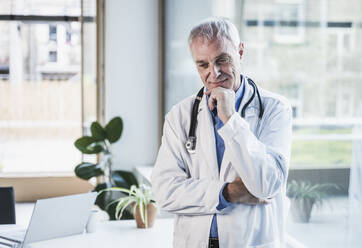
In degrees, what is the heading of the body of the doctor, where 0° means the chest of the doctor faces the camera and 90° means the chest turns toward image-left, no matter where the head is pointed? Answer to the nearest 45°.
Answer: approximately 0°

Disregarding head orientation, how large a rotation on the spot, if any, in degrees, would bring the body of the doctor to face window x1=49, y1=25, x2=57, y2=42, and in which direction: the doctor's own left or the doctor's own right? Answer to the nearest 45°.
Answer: approximately 135° to the doctor's own right

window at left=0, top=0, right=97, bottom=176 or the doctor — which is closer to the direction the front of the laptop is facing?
the window

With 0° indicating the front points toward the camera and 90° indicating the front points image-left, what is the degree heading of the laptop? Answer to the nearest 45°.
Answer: approximately 135°

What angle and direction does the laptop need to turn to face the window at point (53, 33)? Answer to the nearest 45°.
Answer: approximately 45° to its right

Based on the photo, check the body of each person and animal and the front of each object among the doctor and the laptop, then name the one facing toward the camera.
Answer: the doctor

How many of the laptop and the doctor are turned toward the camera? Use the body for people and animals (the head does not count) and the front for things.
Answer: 1

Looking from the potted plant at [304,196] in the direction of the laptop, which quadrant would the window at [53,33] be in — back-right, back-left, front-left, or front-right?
front-right

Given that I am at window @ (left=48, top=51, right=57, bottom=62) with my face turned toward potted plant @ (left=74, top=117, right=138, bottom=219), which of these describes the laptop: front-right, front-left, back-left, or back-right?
front-right

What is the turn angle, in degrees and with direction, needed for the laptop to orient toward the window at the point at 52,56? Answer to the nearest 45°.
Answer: approximately 45° to its right

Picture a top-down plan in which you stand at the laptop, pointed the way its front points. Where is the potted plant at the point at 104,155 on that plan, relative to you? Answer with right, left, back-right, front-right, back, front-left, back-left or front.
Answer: front-right
